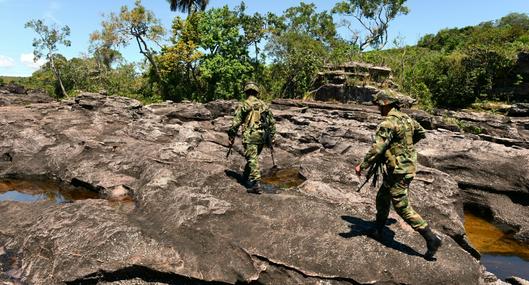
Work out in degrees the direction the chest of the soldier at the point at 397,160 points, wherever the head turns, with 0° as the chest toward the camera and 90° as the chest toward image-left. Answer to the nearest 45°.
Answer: approximately 135°

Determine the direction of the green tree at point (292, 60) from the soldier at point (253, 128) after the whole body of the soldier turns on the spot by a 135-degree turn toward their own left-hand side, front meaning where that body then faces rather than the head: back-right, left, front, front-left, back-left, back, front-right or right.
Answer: back-right

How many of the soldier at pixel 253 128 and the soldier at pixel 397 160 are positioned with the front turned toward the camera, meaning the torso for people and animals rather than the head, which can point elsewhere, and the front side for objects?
0

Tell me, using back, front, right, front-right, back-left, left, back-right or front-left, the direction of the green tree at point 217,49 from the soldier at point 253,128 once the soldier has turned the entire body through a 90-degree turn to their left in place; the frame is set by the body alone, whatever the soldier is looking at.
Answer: right

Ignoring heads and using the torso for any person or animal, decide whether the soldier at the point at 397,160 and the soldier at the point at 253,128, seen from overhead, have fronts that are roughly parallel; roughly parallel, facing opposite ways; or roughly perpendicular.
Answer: roughly parallel

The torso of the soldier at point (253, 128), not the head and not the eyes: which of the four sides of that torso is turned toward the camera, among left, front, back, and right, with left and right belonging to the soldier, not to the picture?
back

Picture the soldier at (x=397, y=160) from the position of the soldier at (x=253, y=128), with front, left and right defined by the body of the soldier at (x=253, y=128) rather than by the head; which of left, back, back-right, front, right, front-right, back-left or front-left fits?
back-right

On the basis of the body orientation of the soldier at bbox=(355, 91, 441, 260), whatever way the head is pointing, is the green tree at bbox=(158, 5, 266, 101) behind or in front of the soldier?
in front

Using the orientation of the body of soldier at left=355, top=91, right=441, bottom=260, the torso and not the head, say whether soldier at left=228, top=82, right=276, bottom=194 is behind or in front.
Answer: in front
